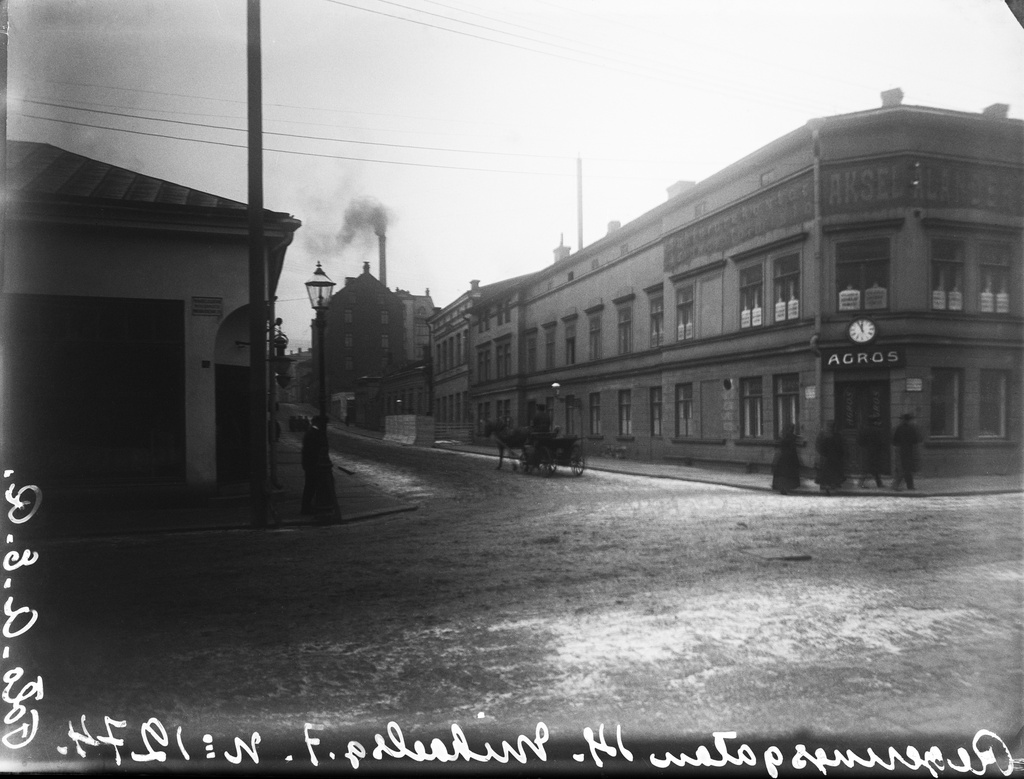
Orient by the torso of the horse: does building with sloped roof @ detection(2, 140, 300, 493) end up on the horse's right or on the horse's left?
on the horse's left

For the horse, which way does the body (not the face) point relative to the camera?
to the viewer's left

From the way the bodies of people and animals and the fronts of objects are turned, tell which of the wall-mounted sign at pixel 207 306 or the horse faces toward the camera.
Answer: the wall-mounted sign

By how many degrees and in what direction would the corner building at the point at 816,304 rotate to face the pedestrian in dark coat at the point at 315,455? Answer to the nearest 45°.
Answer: approximately 90° to its right

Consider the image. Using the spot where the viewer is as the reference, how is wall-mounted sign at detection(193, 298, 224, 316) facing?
facing the viewer

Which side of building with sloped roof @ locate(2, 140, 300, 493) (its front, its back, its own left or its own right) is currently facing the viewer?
front

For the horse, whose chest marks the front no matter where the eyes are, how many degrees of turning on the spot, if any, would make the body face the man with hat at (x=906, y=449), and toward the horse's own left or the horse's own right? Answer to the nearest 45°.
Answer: approximately 135° to the horse's own left

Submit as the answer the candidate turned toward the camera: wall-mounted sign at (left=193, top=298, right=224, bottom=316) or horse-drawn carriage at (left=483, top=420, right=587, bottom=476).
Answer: the wall-mounted sign

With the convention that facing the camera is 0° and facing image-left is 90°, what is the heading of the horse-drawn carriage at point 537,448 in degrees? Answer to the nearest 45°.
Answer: approximately 90°

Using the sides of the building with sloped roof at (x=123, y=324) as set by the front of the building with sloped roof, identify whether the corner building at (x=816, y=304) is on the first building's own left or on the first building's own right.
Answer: on the first building's own left

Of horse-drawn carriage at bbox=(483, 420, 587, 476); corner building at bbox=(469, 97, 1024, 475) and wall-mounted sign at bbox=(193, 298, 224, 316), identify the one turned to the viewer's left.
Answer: the horse-drawn carriage

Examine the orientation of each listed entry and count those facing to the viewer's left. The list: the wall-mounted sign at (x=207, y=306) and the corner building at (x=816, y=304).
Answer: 0
